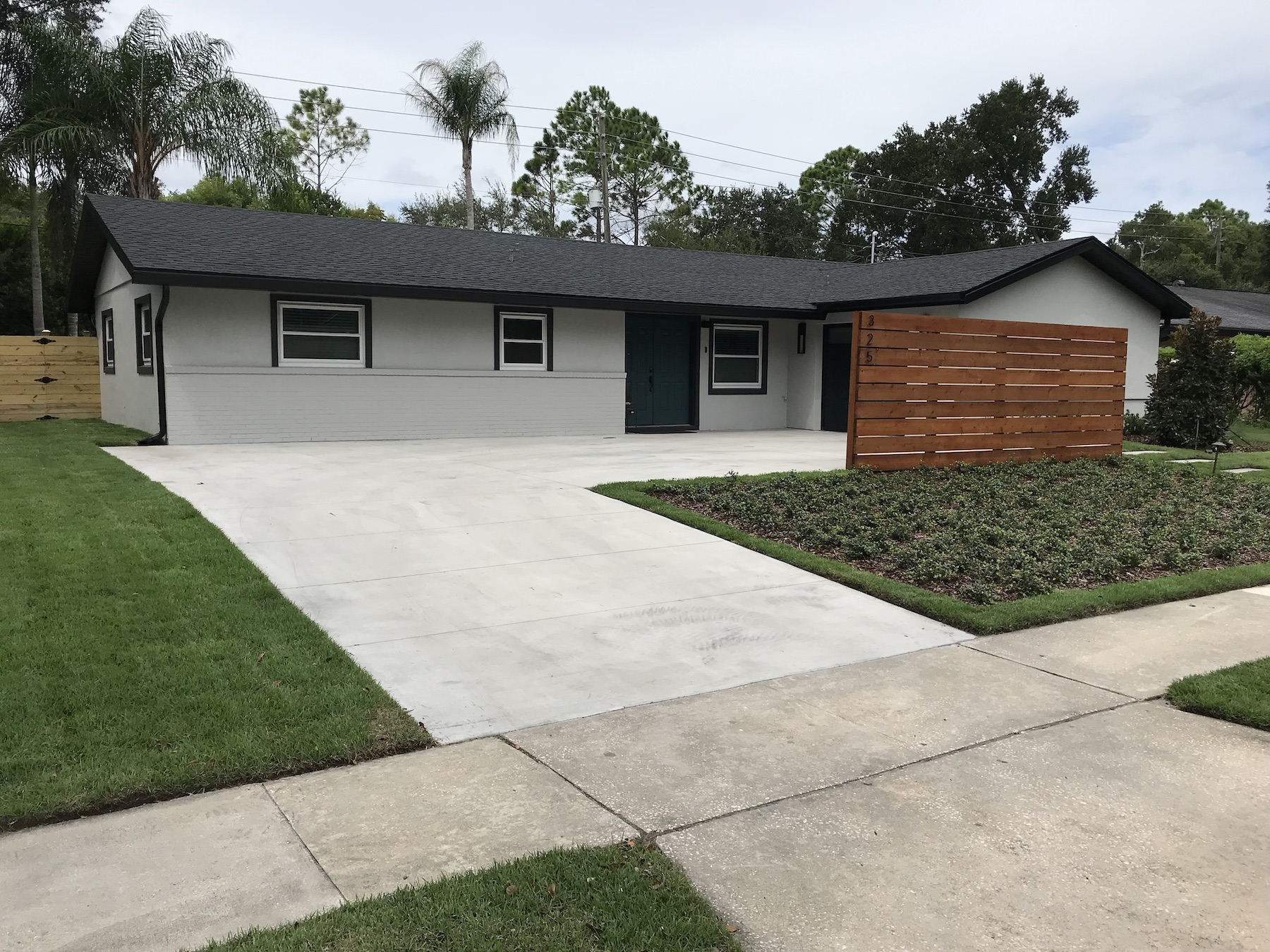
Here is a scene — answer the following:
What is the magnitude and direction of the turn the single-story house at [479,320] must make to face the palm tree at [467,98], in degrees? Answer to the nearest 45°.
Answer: approximately 135° to its left

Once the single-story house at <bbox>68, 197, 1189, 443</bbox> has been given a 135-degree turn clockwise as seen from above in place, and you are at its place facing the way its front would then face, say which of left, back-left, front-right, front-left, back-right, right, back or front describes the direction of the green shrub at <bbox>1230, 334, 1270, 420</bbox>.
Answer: back

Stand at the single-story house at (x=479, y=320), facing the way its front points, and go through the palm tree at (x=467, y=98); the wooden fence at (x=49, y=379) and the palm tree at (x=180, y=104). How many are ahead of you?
0

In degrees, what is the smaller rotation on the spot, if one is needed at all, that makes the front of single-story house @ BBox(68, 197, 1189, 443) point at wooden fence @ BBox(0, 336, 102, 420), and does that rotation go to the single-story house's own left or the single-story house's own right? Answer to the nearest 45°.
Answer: approximately 135° to the single-story house's own right

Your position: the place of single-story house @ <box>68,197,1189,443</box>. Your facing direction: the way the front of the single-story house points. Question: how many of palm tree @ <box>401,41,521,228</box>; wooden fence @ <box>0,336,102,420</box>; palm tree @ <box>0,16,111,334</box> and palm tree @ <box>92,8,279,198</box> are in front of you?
0

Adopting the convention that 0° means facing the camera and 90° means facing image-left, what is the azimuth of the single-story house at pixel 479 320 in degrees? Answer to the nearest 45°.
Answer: approximately 315°

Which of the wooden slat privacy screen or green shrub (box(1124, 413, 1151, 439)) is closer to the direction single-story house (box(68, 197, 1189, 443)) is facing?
the wooden slat privacy screen

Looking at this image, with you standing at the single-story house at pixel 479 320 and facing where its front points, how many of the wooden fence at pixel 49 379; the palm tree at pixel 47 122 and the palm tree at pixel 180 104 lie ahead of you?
0

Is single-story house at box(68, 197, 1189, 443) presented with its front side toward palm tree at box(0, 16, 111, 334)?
no

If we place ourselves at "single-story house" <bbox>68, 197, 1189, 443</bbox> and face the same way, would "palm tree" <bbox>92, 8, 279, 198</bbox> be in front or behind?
behind

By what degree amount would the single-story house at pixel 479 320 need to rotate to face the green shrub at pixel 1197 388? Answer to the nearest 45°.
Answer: approximately 45° to its left

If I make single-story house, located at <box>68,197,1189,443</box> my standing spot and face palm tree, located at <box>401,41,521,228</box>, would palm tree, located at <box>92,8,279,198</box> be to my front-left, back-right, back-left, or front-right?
front-left

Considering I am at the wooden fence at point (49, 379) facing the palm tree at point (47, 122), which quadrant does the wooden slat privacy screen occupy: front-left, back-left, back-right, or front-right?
back-right

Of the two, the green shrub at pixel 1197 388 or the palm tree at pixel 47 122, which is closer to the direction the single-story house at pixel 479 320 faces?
the green shrub
